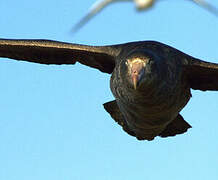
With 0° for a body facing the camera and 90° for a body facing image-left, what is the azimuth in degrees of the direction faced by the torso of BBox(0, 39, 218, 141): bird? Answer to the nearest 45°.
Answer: approximately 0°
